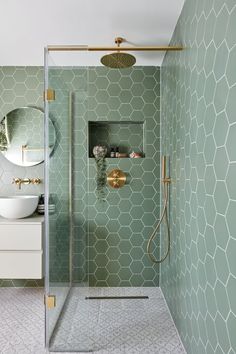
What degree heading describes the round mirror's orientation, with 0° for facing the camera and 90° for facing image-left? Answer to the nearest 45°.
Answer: approximately 0°

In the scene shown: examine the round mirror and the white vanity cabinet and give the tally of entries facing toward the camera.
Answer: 2

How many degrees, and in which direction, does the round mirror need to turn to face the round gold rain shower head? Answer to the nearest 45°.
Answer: approximately 45° to its left

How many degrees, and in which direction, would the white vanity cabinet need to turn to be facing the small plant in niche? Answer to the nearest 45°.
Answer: approximately 90° to its left
